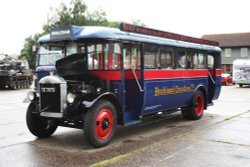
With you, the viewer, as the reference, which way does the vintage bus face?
facing the viewer and to the left of the viewer

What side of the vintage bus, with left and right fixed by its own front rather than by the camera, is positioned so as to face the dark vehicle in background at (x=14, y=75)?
right
